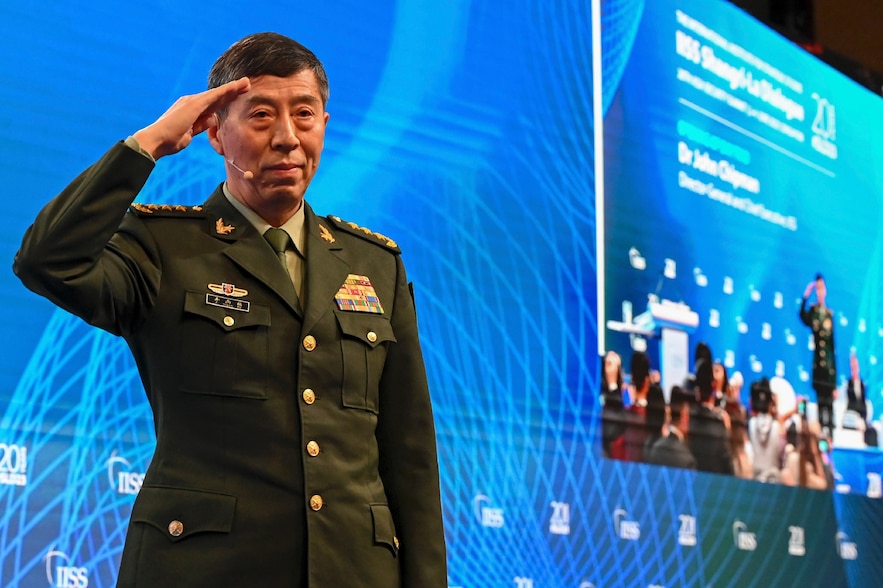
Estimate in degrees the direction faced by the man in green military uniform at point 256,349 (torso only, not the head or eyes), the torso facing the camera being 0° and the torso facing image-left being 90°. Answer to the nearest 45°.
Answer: approximately 315°

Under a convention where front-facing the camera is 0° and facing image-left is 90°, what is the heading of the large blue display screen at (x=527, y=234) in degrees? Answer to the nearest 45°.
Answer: approximately 315°
